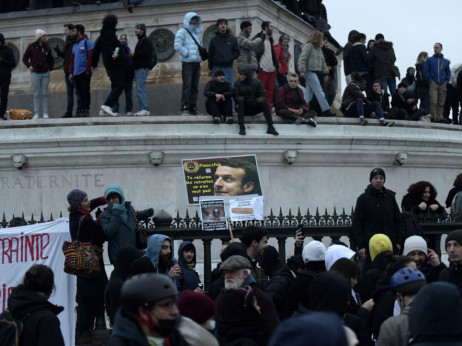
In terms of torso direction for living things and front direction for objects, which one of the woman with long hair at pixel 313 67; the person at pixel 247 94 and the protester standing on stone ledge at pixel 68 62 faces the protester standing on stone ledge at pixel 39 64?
the protester standing on stone ledge at pixel 68 62

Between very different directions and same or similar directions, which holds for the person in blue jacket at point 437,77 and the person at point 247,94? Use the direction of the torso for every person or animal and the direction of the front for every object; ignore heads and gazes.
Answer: same or similar directions

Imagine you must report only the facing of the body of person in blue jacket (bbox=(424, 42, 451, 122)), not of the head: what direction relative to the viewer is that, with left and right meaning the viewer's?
facing the viewer

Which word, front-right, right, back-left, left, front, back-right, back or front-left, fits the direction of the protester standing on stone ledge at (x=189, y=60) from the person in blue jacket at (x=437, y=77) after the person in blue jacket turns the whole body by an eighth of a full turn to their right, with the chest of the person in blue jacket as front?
front

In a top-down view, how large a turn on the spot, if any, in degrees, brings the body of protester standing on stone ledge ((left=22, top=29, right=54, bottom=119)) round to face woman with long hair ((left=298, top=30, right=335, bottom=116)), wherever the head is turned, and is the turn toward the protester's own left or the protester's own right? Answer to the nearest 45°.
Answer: approximately 90° to the protester's own left

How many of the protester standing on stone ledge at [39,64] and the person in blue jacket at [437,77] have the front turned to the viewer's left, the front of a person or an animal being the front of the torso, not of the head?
0

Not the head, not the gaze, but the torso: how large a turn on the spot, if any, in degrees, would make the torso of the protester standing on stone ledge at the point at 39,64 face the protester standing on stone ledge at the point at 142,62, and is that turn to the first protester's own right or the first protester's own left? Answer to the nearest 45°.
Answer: approximately 45° to the first protester's own left

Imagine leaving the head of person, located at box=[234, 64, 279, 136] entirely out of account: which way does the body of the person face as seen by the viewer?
toward the camera

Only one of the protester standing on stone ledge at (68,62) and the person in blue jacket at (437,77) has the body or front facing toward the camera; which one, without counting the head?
the person in blue jacket

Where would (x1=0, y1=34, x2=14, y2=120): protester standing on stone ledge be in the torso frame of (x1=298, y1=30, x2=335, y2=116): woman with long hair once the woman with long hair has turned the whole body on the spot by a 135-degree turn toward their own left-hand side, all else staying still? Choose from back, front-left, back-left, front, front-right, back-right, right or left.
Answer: left

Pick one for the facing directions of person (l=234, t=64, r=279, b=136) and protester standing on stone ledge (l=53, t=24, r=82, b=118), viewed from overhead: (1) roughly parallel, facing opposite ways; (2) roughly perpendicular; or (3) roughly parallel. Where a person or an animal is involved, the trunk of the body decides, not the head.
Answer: roughly perpendicular

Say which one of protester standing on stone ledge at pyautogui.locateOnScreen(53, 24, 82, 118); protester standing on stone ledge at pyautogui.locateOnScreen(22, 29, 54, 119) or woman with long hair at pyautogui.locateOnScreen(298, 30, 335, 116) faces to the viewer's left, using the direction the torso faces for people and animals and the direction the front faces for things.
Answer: protester standing on stone ledge at pyautogui.locateOnScreen(53, 24, 82, 118)

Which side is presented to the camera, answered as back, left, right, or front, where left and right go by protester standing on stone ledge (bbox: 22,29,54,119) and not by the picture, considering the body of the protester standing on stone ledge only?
front
